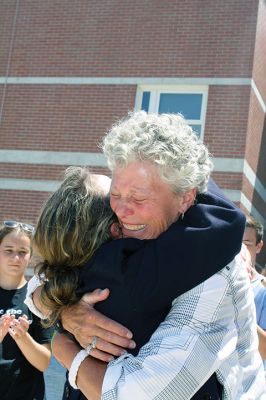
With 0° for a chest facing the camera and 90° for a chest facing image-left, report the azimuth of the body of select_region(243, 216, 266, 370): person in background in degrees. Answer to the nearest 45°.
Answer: approximately 45°

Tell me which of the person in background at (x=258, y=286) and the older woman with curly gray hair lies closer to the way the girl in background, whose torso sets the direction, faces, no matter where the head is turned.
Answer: the older woman with curly gray hair

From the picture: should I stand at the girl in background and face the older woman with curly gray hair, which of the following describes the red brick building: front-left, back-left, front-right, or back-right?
back-left

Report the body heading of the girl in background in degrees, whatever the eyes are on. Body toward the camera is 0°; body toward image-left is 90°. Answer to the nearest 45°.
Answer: approximately 0°

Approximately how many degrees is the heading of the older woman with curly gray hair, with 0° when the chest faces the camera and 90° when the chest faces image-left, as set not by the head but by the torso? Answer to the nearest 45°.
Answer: approximately 45°

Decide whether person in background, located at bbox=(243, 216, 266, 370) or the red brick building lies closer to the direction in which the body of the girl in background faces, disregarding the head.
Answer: the person in background

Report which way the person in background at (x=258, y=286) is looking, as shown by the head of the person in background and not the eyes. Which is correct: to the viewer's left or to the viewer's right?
to the viewer's left

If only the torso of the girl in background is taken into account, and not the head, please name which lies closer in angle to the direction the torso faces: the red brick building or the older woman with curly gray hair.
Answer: the older woman with curly gray hair

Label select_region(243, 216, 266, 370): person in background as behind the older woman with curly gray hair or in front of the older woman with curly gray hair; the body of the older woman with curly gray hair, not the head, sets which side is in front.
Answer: behind
